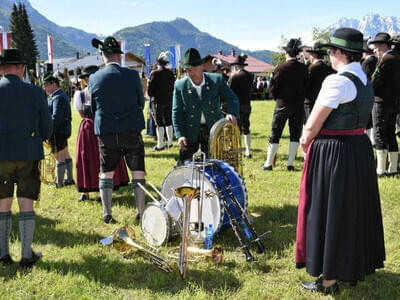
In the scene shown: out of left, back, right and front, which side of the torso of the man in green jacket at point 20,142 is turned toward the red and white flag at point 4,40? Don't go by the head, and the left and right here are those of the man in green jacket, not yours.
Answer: front

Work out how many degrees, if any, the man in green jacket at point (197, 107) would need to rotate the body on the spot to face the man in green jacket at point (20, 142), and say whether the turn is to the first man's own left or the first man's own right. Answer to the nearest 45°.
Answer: approximately 45° to the first man's own right

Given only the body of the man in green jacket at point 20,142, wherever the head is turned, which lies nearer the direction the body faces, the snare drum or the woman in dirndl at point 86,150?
the woman in dirndl

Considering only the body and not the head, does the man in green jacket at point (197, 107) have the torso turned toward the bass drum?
yes

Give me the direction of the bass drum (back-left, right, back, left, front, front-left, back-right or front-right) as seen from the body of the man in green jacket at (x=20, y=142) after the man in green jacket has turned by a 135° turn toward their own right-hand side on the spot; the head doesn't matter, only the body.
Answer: front-left

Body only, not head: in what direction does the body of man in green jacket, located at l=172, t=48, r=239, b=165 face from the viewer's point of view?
toward the camera

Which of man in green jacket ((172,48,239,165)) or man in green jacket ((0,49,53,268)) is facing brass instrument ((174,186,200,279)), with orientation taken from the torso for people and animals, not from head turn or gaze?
man in green jacket ((172,48,239,165))

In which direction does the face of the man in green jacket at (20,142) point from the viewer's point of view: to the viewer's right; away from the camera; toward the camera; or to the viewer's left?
away from the camera

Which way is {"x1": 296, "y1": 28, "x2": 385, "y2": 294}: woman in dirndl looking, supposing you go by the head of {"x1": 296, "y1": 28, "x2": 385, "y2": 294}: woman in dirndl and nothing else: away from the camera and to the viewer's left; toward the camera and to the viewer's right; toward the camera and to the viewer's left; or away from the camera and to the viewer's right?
away from the camera and to the viewer's left

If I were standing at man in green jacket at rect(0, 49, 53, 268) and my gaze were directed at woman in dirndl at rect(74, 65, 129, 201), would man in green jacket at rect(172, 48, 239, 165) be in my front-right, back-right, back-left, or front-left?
front-right

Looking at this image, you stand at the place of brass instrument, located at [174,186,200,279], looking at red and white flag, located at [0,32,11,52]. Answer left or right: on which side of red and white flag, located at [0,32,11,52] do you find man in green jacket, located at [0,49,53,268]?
left

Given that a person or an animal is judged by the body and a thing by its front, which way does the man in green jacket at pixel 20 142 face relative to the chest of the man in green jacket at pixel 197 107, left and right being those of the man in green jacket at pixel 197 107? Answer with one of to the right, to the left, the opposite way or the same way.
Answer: the opposite way

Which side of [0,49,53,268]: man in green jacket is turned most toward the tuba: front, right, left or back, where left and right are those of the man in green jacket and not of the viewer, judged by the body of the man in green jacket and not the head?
right

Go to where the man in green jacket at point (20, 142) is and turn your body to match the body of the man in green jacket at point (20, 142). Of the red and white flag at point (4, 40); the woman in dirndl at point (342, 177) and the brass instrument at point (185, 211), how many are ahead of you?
1

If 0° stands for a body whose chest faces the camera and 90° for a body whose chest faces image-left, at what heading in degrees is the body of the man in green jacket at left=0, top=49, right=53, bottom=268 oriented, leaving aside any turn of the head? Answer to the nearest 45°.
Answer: approximately 180°

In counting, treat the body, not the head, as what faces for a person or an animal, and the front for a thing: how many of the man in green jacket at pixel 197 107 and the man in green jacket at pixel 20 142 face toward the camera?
1

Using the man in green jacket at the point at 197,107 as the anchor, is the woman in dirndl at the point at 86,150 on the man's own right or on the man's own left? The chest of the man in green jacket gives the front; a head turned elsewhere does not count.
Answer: on the man's own right
